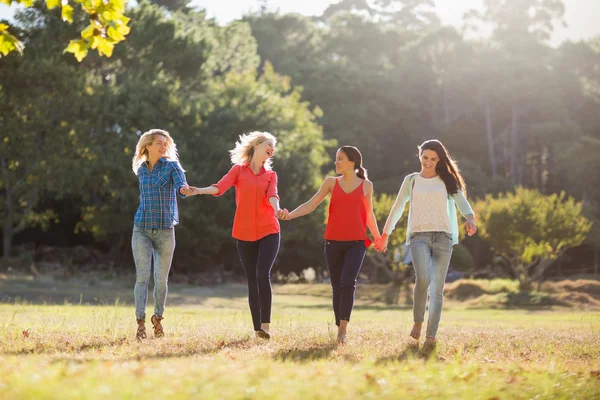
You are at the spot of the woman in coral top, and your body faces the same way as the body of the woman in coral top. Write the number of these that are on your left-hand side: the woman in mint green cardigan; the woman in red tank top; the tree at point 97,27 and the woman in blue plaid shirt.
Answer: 2

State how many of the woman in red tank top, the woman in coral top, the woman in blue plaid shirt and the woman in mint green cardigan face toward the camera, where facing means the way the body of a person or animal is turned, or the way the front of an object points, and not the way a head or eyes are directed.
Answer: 4

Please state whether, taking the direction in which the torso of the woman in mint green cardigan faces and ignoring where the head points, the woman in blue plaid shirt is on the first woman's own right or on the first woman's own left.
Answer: on the first woman's own right

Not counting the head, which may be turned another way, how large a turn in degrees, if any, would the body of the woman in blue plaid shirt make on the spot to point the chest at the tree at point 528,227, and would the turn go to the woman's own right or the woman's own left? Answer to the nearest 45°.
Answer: approximately 135° to the woman's own left

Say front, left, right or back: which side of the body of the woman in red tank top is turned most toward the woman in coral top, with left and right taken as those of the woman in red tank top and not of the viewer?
right

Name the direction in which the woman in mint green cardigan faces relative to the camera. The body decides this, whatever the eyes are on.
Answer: toward the camera

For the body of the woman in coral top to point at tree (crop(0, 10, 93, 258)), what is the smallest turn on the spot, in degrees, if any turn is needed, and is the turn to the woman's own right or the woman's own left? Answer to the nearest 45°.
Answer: approximately 180°

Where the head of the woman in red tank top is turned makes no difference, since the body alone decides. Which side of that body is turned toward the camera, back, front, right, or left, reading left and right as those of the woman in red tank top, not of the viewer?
front

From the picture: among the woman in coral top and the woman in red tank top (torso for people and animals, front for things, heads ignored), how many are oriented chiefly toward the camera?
2

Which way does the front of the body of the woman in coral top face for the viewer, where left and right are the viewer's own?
facing the viewer

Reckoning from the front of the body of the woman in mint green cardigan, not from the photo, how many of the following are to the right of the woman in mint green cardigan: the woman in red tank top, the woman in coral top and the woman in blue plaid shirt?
3

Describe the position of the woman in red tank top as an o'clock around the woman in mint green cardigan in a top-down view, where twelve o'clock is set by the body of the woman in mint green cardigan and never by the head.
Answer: The woman in red tank top is roughly at 3 o'clock from the woman in mint green cardigan.

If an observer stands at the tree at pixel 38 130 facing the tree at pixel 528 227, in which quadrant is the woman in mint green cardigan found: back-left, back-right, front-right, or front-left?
front-right
